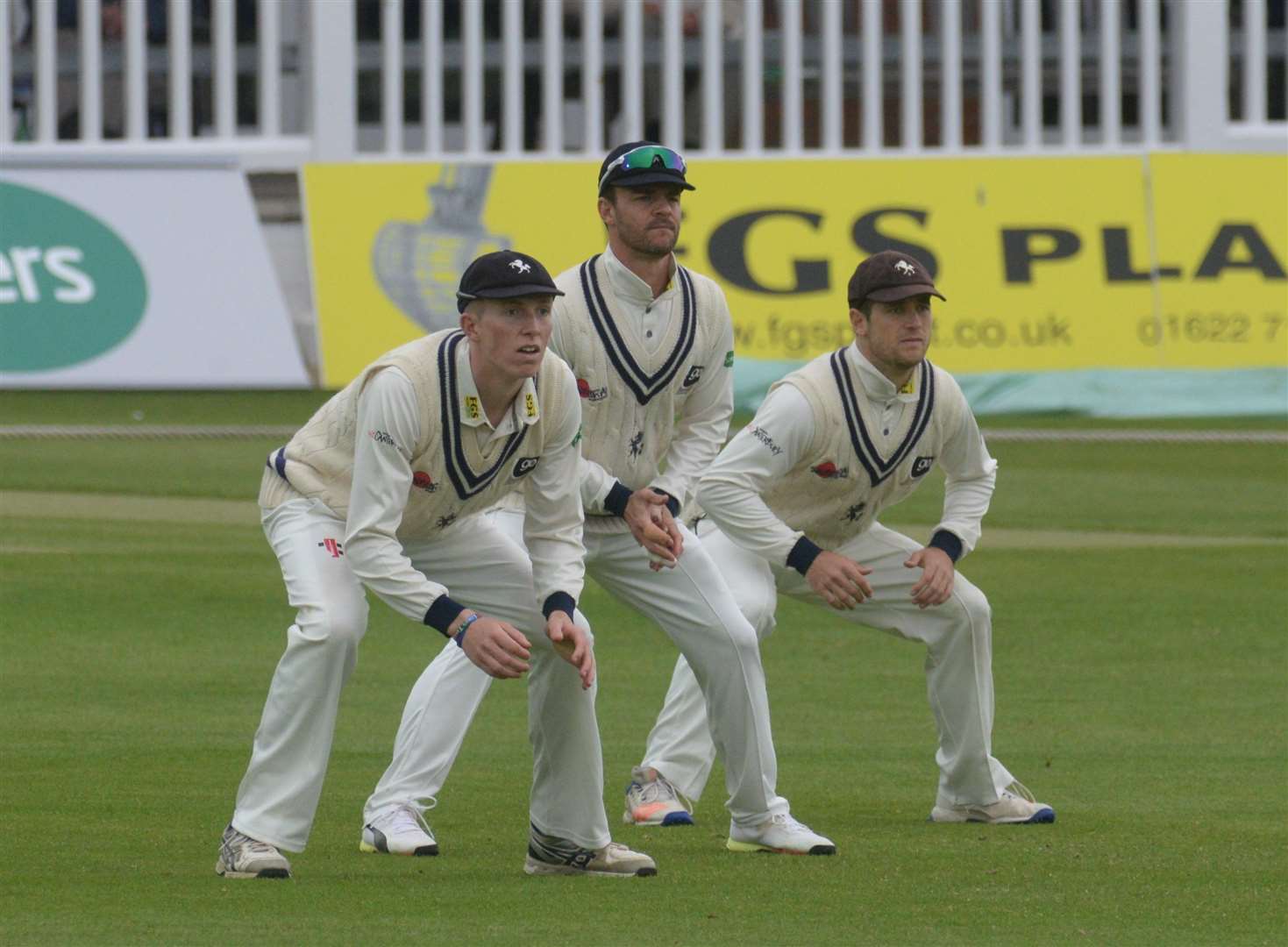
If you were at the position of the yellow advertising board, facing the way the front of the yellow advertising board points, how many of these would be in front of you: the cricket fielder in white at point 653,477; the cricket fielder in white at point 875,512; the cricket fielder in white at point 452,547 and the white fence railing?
3

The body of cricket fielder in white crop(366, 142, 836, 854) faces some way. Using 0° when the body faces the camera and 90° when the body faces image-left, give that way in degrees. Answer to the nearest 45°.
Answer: approximately 315°

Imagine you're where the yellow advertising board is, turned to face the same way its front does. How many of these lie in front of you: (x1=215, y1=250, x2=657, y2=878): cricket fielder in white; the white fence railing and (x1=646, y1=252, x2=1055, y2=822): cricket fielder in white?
2

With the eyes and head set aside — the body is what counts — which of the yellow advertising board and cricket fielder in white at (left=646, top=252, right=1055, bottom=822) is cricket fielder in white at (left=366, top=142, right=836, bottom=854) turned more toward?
the cricket fielder in white

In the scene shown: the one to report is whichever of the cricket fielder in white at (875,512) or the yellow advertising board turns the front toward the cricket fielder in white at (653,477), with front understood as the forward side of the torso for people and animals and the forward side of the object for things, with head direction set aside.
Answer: the yellow advertising board

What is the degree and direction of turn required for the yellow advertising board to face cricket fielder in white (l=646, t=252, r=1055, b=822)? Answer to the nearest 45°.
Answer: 0° — it already faces them

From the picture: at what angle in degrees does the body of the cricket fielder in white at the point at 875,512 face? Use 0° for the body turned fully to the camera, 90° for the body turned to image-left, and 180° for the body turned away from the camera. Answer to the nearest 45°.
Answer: approximately 315°

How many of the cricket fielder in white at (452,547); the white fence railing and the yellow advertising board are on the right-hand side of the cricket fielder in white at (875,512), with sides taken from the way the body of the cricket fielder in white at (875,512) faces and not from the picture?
1

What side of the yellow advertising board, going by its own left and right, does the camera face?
front

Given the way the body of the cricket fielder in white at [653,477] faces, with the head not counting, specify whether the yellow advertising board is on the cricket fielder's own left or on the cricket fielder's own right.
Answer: on the cricket fielder's own left

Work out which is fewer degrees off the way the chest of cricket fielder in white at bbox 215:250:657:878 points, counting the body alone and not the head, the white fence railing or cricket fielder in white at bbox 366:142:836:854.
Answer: the cricket fielder in white

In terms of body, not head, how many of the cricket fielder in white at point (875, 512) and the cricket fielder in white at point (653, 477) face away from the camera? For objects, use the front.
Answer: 0

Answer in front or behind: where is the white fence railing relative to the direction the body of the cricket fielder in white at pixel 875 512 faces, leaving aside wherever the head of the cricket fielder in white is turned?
behind
